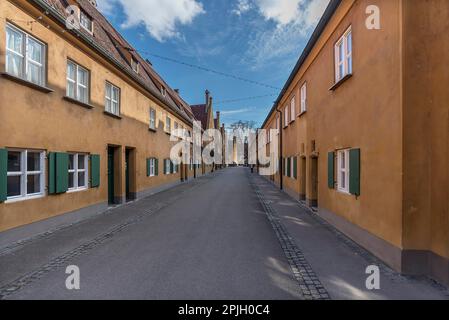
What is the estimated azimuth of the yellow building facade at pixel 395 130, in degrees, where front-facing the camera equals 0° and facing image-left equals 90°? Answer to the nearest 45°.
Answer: approximately 45°

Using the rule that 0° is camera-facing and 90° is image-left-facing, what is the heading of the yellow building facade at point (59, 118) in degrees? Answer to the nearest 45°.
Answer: approximately 315°
